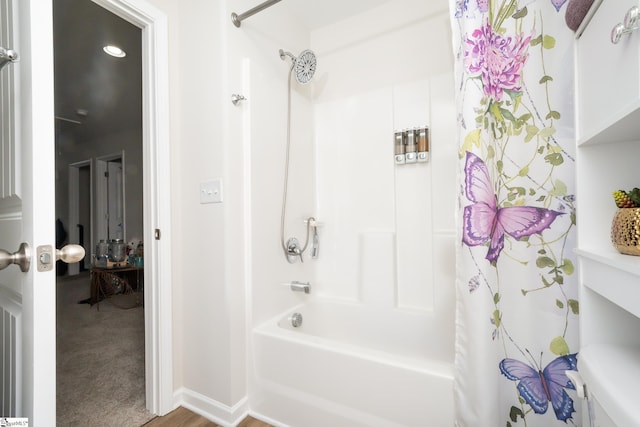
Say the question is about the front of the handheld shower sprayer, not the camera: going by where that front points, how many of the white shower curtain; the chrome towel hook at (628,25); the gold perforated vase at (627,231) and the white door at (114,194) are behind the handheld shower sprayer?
1

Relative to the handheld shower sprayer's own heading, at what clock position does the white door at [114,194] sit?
The white door is roughly at 6 o'clock from the handheld shower sprayer.

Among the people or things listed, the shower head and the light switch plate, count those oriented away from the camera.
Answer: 0

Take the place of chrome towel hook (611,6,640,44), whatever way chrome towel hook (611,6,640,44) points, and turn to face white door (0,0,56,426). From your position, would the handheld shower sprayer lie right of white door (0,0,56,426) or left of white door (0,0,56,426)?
right

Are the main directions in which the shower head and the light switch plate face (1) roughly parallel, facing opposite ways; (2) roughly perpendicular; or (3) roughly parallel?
roughly perpendicular

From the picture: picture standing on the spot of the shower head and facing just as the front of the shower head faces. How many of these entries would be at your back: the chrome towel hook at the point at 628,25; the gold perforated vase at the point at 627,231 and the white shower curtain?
0

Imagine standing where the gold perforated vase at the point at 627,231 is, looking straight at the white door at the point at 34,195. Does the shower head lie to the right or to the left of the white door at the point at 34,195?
right

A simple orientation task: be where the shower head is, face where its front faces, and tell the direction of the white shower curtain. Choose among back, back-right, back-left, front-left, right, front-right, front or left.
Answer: front

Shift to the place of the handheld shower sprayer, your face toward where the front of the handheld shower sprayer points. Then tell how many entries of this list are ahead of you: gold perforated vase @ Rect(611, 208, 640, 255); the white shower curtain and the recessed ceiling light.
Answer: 2

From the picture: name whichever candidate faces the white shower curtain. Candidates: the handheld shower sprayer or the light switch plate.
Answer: the handheld shower sprayer

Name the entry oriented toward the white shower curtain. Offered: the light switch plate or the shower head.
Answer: the shower head

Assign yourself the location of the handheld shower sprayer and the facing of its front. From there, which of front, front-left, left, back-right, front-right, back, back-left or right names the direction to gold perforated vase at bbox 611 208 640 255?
front

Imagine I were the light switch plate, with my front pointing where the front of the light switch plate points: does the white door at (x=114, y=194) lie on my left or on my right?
on my right

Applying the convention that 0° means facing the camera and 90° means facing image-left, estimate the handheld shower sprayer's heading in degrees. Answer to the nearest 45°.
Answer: approximately 315°

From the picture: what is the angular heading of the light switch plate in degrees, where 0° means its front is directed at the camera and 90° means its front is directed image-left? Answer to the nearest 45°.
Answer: approximately 45°

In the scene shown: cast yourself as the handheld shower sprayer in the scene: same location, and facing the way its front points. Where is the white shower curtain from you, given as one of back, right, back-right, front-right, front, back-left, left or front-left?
front
